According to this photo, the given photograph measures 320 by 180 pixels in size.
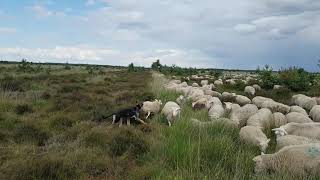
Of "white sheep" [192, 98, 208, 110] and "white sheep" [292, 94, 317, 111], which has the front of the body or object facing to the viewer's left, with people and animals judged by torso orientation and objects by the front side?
"white sheep" [192, 98, 208, 110]

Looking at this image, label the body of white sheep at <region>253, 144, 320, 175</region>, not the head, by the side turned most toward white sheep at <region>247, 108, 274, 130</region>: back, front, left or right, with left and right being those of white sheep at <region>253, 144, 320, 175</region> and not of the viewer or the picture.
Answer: right

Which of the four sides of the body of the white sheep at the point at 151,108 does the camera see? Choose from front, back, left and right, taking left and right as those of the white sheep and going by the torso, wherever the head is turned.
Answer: right

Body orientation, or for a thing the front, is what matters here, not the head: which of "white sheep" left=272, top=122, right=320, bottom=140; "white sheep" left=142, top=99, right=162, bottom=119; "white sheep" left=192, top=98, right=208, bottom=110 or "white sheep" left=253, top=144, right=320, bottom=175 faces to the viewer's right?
"white sheep" left=142, top=99, right=162, bottom=119

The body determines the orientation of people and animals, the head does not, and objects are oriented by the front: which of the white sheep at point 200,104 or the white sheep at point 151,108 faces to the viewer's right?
the white sheep at point 151,108

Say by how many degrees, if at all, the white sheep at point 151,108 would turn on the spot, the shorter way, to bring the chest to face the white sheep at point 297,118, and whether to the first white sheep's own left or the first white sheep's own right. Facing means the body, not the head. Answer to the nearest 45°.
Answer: approximately 45° to the first white sheep's own right

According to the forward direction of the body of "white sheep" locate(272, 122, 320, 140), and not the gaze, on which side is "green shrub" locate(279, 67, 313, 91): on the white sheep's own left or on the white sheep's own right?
on the white sheep's own right

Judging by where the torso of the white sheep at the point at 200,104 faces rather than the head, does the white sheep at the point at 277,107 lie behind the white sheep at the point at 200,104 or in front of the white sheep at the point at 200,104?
behind
